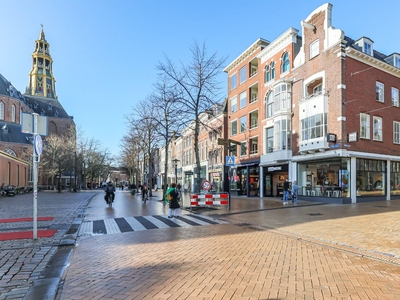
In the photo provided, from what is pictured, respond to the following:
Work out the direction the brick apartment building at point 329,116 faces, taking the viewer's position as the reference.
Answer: facing the viewer and to the left of the viewer
